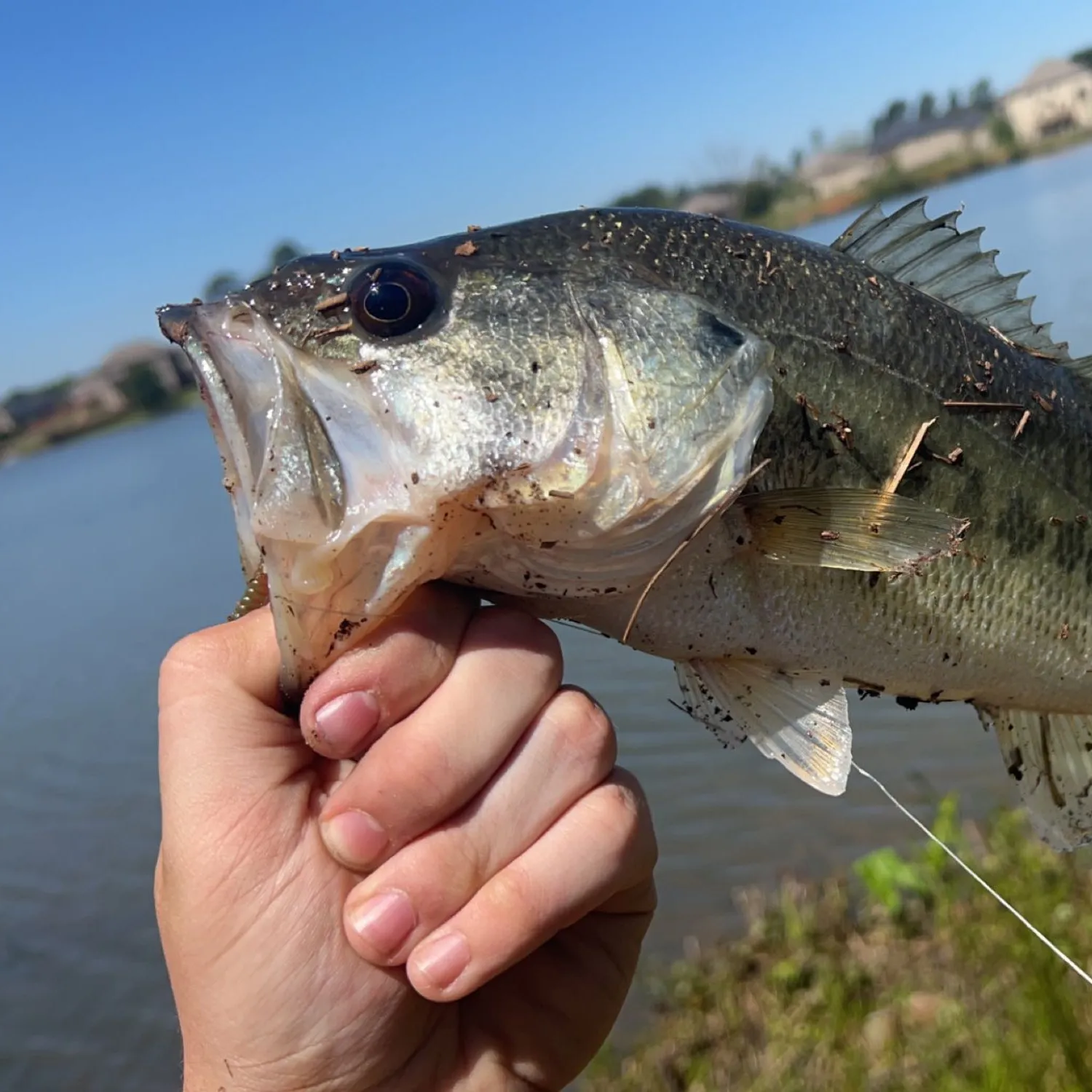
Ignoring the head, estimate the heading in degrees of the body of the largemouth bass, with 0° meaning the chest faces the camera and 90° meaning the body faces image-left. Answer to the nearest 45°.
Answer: approximately 90°
